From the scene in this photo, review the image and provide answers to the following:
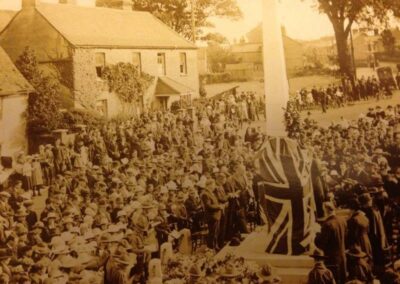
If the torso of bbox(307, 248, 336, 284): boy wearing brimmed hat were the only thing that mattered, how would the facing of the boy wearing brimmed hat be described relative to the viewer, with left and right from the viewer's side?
facing away from the viewer

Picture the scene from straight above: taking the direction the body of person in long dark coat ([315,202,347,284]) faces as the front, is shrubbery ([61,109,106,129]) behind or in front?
in front

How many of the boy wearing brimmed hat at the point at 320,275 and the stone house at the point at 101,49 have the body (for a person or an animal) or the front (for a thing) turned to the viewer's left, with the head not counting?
0

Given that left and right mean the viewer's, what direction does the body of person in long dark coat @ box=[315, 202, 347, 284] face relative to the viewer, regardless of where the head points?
facing away from the viewer and to the left of the viewer
